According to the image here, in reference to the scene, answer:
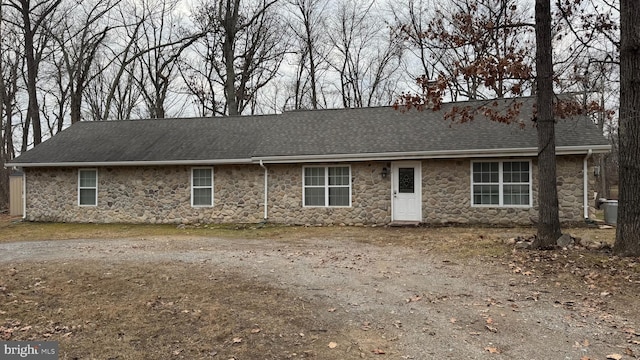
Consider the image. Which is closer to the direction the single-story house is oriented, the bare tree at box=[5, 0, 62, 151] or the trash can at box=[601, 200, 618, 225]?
the trash can

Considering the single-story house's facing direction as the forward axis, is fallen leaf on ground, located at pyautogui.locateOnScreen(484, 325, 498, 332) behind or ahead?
ahead

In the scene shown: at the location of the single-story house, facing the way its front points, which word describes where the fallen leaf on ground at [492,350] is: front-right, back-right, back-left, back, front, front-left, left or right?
front

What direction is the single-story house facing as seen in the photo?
toward the camera

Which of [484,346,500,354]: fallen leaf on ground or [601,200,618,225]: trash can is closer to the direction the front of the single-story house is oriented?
the fallen leaf on ground

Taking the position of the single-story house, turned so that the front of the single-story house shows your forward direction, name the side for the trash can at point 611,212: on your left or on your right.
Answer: on your left

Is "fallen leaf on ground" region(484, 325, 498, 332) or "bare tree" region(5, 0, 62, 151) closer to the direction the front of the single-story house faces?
the fallen leaf on ground
